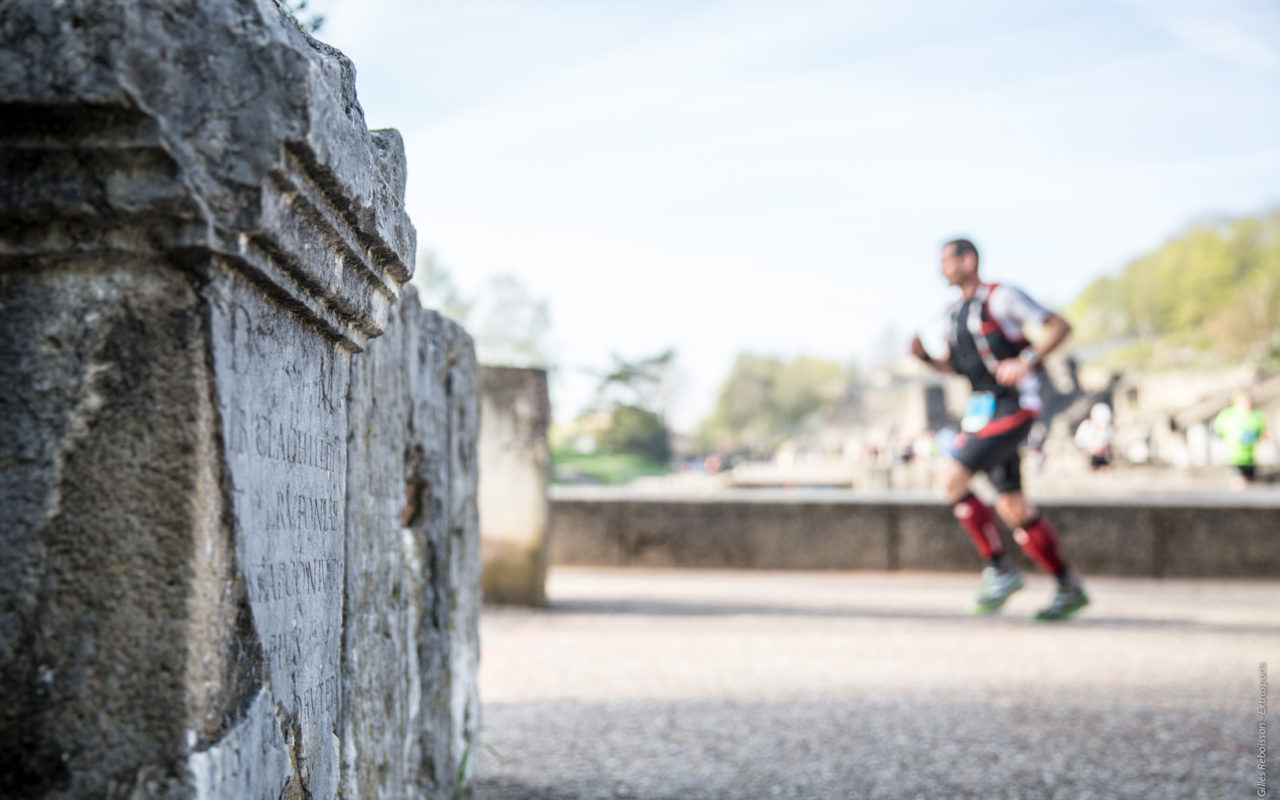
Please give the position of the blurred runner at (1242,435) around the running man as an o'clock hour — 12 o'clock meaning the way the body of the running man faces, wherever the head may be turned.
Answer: The blurred runner is roughly at 5 o'clock from the running man.

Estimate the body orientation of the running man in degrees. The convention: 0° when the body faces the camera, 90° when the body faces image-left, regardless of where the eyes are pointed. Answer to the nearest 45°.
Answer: approximately 45°

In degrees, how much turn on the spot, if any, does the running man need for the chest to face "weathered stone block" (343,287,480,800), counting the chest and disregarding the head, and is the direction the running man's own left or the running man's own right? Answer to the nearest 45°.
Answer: approximately 45° to the running man's own left

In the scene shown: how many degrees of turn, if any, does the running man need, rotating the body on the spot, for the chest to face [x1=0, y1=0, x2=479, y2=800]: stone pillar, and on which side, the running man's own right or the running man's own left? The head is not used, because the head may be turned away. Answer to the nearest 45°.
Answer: approximately 45° to the running man's own left

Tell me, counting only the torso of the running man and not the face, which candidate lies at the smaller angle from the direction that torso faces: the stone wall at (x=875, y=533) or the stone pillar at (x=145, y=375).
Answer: the stone pillar

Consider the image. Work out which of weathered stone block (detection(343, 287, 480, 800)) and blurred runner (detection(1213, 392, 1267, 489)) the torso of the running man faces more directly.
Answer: the weathered stone block

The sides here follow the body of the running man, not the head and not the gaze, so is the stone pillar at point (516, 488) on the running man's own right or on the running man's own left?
on the running man's own right

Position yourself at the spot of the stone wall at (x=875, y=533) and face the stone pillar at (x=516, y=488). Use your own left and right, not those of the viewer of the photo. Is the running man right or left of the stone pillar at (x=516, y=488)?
left

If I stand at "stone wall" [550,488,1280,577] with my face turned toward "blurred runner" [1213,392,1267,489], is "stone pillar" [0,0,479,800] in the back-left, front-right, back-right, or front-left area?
back-right
